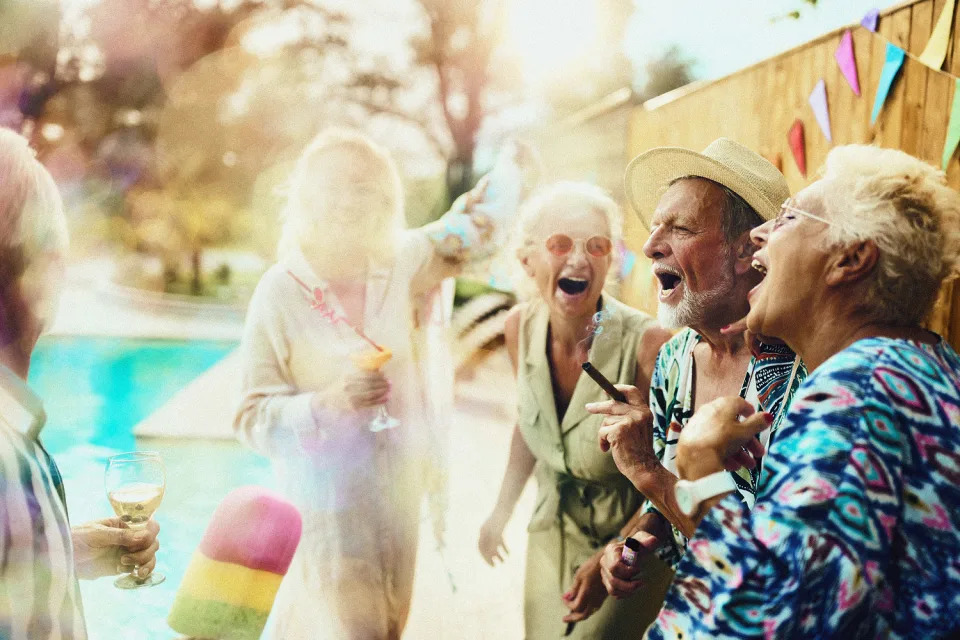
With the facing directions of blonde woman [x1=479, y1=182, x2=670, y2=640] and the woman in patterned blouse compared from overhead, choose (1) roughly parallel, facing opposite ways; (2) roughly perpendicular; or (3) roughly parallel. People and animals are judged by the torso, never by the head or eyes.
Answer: roughly perpendicular

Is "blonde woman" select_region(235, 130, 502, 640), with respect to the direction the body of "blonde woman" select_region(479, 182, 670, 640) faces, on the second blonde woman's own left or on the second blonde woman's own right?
on the second blonde woman's own right

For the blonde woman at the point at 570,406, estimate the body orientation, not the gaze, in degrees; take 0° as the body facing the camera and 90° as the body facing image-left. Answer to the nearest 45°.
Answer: approximately 0°

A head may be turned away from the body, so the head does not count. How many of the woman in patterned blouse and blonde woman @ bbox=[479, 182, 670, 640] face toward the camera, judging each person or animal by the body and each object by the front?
1

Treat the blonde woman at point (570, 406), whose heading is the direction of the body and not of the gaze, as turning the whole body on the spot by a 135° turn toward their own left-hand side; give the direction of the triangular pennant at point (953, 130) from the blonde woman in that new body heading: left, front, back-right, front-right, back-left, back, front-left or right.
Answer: front-right

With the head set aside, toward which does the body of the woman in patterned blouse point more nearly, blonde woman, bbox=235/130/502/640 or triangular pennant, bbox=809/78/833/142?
the blonde woman

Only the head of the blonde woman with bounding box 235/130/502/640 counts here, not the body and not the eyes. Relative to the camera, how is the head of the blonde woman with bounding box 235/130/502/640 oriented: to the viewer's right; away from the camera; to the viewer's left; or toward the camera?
toward the camera

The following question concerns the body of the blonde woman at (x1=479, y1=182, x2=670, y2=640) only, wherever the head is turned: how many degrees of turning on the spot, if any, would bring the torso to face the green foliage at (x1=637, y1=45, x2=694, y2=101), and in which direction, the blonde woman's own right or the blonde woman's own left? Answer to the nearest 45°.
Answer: approximately 180°

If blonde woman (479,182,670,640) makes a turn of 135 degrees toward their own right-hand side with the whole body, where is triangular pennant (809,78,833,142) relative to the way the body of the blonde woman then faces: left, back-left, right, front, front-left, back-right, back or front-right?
right

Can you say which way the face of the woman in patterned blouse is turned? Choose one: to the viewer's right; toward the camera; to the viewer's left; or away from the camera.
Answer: to the viewer's left

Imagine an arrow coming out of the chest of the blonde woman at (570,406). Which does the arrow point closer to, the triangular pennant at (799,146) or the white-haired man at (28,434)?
the white-haired man

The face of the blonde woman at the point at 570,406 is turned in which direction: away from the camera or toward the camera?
toward the camera

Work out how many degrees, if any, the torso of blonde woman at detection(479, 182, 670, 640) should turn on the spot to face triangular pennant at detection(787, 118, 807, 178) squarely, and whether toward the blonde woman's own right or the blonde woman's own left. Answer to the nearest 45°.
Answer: approximately 135° to the blonde woman's own left

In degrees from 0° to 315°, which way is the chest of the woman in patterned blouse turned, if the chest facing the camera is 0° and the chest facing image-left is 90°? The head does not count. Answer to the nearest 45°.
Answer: approximately 90°

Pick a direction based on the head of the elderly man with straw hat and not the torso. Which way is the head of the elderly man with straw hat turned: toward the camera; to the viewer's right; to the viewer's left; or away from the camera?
to the viewer's left
